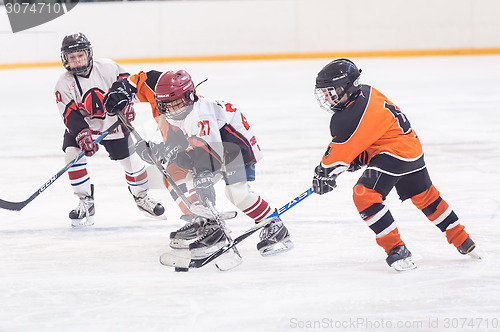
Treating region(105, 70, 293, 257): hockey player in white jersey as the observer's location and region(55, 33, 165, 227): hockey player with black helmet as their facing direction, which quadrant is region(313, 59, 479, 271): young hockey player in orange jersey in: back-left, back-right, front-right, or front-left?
back-right

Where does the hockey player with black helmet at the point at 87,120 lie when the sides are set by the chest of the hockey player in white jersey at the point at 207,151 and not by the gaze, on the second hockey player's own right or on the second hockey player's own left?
on the second hockey player's own right

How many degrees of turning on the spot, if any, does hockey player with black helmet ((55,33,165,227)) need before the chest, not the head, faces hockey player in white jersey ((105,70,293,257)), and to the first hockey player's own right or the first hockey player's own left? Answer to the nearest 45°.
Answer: approximately 45° to the first hockey player's own left

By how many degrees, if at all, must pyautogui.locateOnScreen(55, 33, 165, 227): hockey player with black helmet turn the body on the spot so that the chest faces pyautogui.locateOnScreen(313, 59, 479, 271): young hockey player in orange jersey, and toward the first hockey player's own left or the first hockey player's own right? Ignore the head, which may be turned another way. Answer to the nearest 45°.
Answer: approximately 45° to the first hockey player's own left

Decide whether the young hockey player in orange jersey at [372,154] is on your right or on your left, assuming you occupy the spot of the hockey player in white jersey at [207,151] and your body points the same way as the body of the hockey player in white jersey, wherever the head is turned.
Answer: on your left

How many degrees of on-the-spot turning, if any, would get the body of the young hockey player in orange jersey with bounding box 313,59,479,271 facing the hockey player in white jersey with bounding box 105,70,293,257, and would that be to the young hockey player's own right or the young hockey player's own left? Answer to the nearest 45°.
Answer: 0° — they already face them

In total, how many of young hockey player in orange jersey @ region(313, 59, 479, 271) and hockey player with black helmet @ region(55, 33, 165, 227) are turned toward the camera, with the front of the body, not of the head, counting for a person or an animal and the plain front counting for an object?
1

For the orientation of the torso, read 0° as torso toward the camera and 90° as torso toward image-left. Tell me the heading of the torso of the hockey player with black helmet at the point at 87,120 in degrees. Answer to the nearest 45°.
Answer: approximately 0°

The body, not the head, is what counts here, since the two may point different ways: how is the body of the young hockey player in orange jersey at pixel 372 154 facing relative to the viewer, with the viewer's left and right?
facing to the left of the viewer
